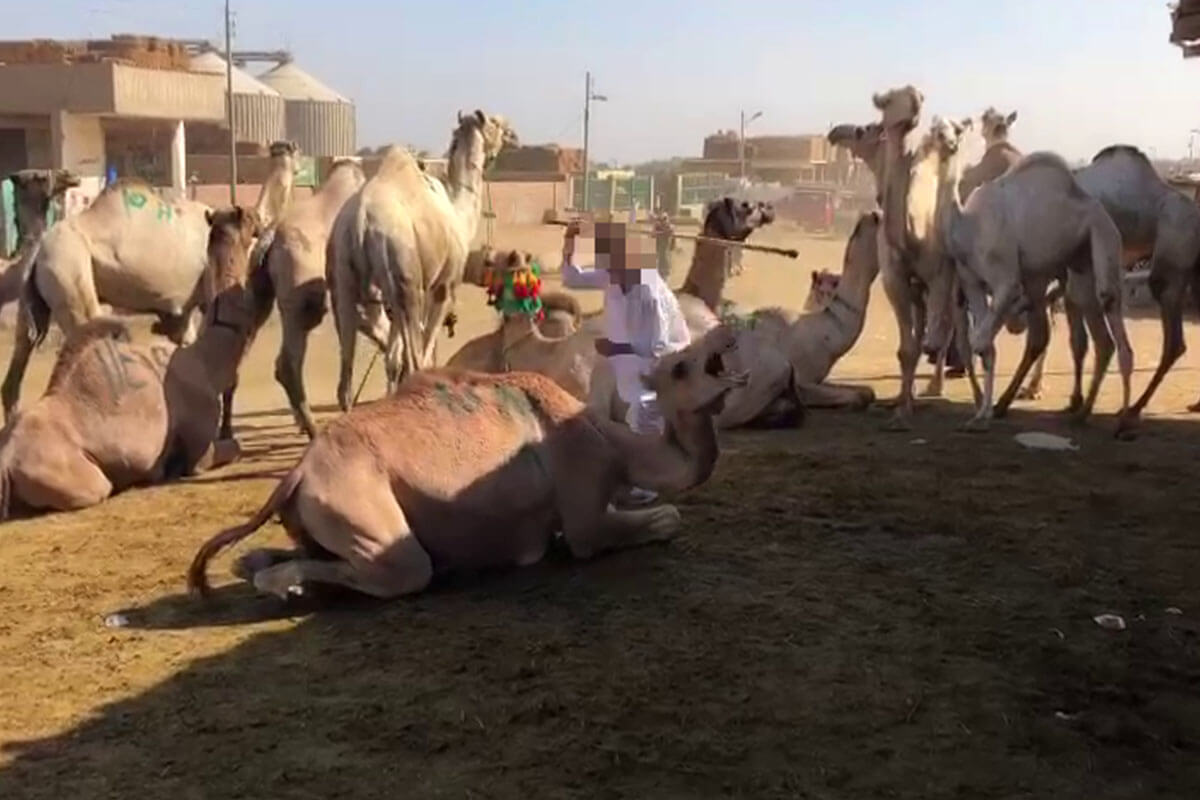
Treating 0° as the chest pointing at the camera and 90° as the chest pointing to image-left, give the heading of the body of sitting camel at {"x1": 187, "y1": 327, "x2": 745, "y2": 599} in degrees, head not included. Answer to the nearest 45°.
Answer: approximately 270°

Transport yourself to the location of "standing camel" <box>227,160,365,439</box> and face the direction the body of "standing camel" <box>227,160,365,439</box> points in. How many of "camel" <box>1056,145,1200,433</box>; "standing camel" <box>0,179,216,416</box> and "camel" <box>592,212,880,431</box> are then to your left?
1

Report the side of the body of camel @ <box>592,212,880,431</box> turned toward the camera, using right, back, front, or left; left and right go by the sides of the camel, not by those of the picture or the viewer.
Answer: right

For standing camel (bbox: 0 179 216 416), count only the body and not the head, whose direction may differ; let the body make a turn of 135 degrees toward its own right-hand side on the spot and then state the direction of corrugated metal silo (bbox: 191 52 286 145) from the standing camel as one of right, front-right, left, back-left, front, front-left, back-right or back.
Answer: back-right

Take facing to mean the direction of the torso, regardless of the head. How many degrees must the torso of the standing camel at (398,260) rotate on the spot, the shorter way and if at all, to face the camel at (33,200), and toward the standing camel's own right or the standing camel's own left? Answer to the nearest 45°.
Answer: approximately 90° to the standing camel's own left

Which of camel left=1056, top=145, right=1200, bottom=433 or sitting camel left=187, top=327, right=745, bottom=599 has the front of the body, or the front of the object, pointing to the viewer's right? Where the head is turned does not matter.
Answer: the sitting camel

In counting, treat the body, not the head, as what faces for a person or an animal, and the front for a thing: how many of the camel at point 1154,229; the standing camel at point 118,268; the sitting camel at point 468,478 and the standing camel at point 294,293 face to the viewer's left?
1
